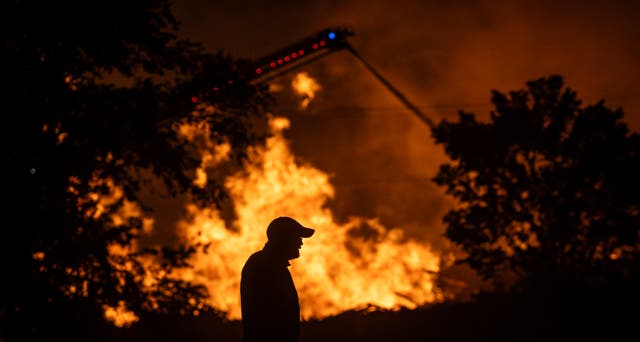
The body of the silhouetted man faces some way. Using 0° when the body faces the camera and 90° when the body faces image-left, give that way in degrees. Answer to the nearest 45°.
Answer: approximately 270°

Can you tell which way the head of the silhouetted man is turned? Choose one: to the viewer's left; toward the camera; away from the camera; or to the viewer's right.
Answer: to the viewer's right
